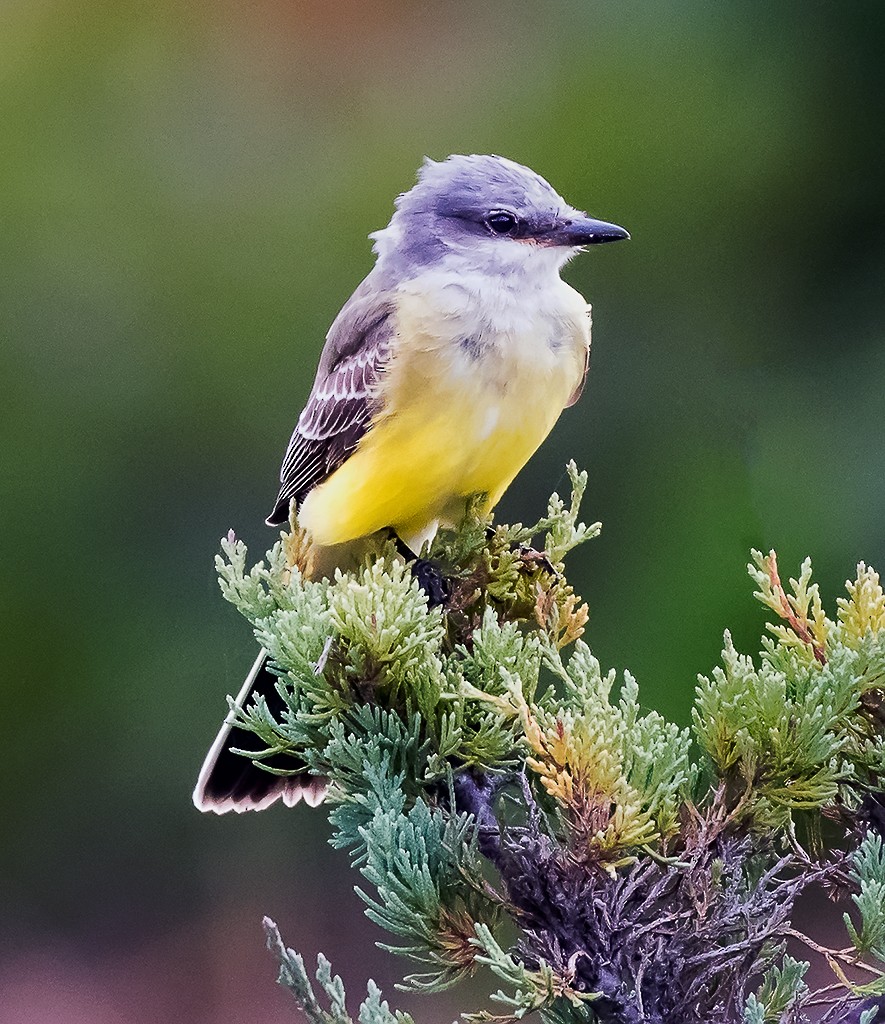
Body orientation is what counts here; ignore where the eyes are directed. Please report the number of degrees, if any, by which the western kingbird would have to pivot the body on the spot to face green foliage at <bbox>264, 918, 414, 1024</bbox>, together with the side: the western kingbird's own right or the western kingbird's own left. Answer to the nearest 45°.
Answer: approximately 45° to the western kingbird's own right

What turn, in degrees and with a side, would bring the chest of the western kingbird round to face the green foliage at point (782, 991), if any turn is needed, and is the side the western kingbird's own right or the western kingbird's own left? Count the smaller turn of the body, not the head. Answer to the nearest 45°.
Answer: approximately 45° to the western kingbird's own left

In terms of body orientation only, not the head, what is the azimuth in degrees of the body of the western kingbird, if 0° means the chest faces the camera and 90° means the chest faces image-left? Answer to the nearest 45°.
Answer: approximately 315°
